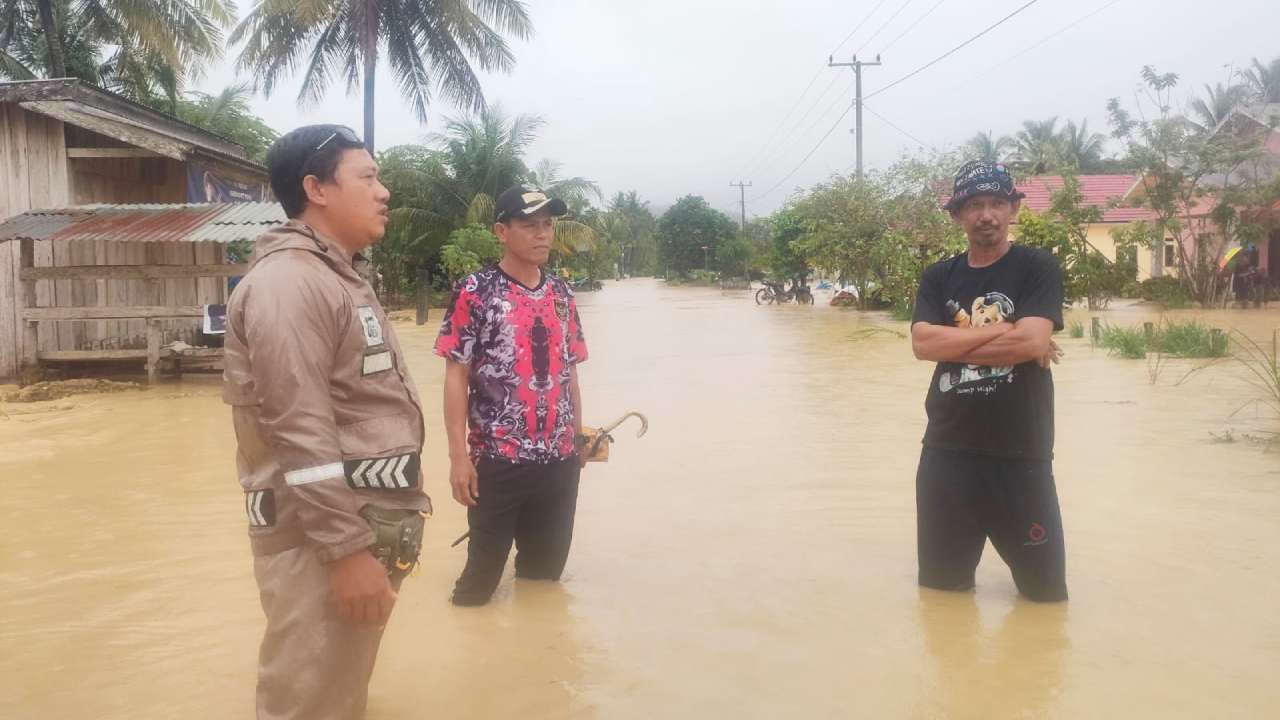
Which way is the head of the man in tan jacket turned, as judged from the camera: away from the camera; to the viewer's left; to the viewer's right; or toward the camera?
to the viewer's right

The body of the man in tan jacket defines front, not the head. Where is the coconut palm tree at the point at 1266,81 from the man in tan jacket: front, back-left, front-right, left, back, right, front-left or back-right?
front-left

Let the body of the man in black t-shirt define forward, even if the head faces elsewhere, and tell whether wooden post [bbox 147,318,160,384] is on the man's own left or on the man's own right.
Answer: on the man's own right

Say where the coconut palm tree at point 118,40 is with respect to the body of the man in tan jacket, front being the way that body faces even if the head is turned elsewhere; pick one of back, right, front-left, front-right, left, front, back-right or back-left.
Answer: left

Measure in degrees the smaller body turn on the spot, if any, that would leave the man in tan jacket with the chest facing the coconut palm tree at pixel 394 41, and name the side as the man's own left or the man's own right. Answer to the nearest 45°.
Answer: approximately 90° to the man's own left

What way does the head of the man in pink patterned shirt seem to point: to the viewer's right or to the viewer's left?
to the viewer's right

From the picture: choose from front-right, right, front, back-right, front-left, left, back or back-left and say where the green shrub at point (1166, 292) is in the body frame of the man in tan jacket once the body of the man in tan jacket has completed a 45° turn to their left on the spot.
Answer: front

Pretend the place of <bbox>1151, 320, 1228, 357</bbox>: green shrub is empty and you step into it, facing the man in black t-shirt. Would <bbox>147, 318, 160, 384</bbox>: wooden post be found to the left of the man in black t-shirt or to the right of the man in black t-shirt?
right

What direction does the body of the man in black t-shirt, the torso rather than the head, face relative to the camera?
toward the camera

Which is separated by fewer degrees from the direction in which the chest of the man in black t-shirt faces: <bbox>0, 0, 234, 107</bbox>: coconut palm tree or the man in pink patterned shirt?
the man in pink patterned shirt

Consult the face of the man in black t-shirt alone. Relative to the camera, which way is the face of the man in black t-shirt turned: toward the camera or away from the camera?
toward the camera

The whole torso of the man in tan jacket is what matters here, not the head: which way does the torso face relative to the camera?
to the viewer's right

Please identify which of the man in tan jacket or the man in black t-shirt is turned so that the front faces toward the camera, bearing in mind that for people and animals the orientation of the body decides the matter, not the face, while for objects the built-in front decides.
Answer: the man in black t-shirt

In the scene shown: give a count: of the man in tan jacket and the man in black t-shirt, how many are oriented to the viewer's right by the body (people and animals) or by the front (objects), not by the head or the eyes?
1
